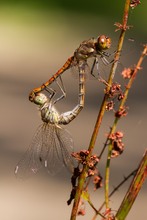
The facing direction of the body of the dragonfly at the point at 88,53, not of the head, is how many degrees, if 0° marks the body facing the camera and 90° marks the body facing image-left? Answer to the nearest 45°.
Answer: approximately 270°
